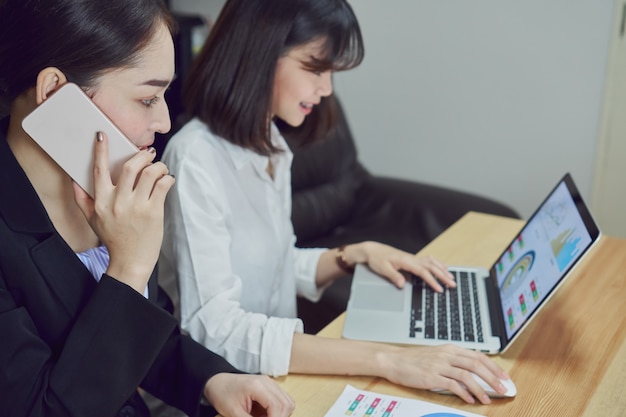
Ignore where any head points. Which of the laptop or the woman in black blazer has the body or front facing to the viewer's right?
the woman in black blazer

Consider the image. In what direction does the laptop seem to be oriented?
to the viewer's left

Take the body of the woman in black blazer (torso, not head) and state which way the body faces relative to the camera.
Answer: to the viewer's right

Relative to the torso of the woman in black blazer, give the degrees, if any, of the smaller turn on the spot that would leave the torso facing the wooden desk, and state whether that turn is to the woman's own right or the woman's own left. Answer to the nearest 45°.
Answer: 0° — they already face it

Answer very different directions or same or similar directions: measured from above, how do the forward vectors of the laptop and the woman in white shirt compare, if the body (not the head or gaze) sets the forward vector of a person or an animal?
very different directions

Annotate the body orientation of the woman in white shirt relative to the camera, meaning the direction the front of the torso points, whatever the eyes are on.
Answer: to the viewer's right

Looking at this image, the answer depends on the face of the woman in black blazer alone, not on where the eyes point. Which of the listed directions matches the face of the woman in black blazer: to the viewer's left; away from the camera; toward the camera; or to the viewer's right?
to the viewer's right

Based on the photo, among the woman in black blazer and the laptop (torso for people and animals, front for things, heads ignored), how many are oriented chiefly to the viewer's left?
1

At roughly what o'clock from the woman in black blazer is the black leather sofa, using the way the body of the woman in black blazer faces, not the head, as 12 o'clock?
The black leather sofa is roughly at 10 o'clock from the woman in black blazer.

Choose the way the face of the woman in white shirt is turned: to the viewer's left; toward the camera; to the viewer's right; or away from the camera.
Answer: to the viewer's right
